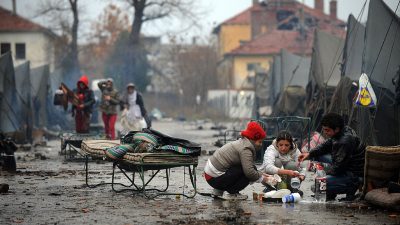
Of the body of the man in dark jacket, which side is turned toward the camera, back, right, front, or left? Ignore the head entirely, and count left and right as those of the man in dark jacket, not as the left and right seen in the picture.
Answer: left

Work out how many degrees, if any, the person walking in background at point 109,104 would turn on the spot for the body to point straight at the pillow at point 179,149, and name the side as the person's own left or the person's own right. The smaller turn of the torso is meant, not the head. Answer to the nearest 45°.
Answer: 0° — they already face it

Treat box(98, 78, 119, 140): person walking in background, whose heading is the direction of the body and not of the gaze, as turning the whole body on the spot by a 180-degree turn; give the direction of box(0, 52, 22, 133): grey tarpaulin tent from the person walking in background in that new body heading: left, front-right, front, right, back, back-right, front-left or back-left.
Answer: front-left

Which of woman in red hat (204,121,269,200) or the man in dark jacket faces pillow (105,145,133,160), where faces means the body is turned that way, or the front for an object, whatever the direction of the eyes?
the man in dark jacket

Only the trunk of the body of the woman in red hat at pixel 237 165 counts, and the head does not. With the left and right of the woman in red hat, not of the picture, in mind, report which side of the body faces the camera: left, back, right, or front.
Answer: right

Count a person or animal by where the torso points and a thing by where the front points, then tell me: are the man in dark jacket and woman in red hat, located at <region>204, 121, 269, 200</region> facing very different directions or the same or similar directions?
very different directions

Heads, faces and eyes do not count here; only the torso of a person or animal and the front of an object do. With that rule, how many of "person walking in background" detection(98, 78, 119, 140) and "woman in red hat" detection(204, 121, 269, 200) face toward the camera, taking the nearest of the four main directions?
1

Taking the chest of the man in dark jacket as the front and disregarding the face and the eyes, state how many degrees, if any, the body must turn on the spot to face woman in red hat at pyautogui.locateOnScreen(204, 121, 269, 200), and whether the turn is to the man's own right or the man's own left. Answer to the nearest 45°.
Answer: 0° — they already face them
